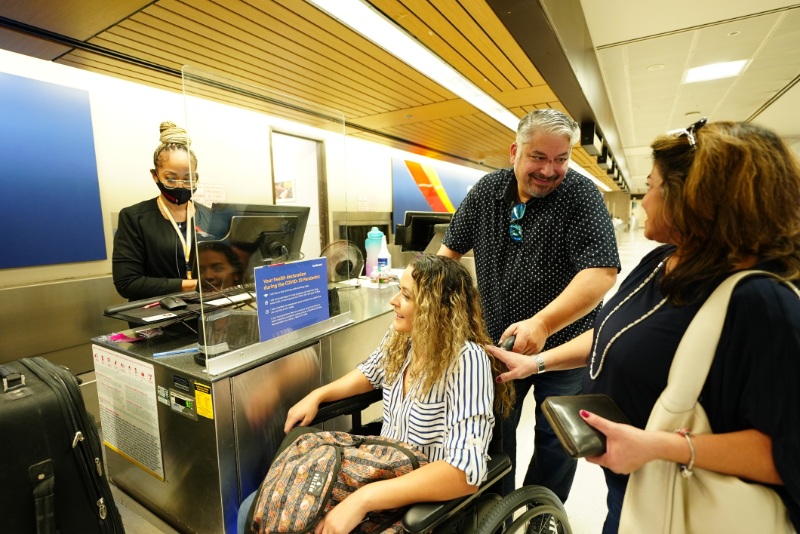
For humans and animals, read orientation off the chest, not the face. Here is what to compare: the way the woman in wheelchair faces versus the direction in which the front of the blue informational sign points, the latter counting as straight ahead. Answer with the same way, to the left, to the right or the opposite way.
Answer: to the right

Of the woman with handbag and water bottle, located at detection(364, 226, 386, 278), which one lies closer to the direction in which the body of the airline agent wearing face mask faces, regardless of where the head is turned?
the woman with handbag

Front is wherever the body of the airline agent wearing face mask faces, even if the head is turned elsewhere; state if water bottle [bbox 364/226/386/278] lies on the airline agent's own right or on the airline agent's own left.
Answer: on the airline agent's own left

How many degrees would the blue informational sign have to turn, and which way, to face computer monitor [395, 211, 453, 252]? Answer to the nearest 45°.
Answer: approximately 90° to its left

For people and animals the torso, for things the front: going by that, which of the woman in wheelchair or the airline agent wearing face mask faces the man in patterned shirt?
the airline agent wearing face mask

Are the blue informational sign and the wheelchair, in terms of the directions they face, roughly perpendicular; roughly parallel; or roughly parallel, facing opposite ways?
roughly perpendicular

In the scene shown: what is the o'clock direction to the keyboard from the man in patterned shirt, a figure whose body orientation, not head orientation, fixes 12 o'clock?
The keyboard is roughly at 1 o'clock from the man in patterned shirt.

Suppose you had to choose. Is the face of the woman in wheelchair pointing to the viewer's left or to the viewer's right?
to the viewer's left

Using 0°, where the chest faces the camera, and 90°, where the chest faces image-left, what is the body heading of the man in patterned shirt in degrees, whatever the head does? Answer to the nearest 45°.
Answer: approximately 45°
